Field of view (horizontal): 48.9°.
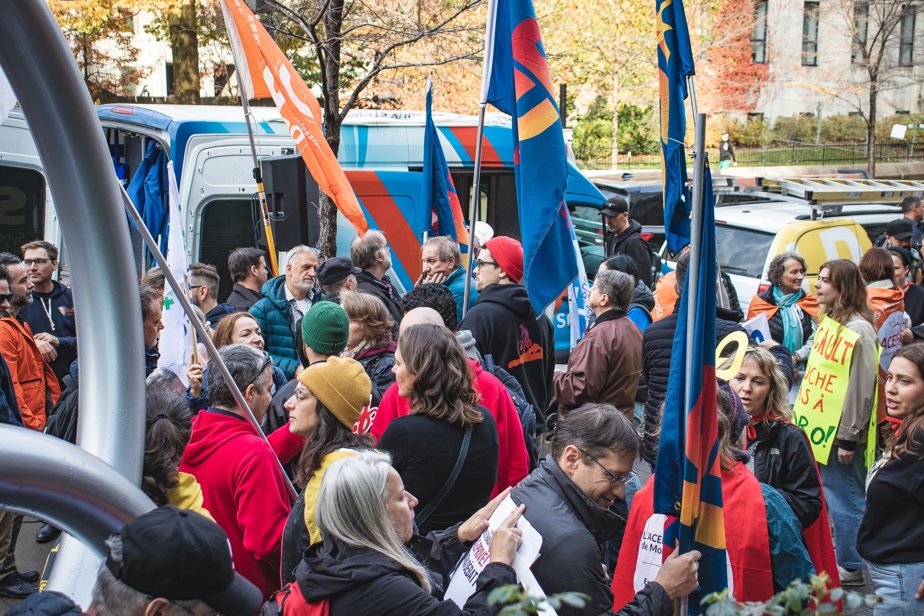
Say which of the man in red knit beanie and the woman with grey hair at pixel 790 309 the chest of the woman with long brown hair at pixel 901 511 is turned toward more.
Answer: the man in red knit beanie

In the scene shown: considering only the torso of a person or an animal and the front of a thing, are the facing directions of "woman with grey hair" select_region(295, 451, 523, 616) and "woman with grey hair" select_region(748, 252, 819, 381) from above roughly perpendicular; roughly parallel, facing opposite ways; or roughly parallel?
roughly perpendicular

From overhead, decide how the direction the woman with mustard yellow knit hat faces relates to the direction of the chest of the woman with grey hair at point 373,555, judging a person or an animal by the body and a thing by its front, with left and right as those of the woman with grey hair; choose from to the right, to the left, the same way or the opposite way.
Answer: the opposite way

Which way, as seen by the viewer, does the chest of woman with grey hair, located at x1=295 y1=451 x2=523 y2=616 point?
to the viewer's right

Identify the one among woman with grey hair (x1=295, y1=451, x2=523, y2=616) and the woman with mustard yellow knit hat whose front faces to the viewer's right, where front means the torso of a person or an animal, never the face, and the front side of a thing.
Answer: the woman with grey hair

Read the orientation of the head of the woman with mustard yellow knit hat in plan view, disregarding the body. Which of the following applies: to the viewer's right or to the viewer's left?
to the viewer's left

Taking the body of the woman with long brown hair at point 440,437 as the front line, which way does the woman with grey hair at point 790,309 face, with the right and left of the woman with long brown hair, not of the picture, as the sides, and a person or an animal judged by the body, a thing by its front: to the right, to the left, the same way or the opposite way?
the opposite way

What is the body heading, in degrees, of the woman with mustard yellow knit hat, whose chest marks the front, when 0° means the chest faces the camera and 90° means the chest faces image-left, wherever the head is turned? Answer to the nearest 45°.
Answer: approximately 90°

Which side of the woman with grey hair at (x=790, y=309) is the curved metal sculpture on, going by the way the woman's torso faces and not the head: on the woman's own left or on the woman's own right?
on the woman's own right

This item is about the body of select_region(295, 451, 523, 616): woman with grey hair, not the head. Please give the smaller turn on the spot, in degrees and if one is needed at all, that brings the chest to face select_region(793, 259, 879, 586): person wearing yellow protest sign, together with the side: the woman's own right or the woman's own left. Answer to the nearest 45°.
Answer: approximately 45° to the woman's own left

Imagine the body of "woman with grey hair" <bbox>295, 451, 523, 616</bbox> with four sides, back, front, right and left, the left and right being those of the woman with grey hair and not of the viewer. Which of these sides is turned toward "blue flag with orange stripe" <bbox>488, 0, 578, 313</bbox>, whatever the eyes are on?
left

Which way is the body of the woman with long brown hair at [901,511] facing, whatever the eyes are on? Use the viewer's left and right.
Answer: facing the viewer and to the left of the viewer

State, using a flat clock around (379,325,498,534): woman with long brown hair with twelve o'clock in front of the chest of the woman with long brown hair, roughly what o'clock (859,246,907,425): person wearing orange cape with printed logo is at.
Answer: The person wearing orange cape with printed logo is roughly at 3 o'clock from the woman with long brown hair.

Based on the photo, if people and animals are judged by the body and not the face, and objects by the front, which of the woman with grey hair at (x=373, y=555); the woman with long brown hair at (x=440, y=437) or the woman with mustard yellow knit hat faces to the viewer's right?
the woman with grey hair

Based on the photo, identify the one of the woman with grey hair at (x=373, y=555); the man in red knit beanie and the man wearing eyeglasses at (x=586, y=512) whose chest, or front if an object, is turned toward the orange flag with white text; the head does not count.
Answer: the man in red knit beanie
